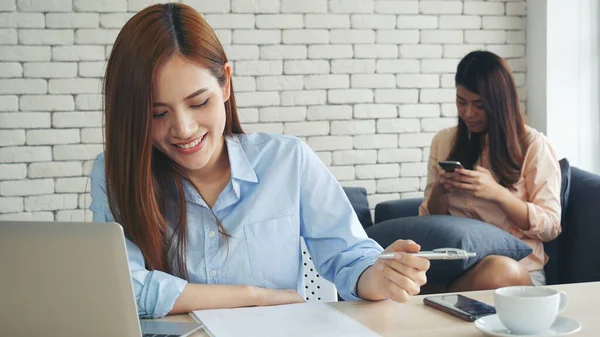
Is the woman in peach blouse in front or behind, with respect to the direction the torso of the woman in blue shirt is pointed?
behind

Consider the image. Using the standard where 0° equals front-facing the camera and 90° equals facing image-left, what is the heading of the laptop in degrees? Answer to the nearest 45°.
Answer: approximately 225°

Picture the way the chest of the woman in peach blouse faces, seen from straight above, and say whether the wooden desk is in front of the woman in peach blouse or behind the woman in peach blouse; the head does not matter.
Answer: in front

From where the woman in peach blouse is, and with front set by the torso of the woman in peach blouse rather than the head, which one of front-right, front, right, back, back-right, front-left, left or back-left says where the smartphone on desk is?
front-left

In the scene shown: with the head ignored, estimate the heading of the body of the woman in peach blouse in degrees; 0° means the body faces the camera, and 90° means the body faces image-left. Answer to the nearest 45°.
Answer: approximately 45°

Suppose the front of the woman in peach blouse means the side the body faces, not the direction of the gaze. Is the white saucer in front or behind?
in front

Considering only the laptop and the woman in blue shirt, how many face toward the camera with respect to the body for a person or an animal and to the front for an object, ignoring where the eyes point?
1

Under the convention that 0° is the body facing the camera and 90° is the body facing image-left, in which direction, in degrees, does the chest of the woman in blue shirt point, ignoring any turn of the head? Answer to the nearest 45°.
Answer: approximately 0°

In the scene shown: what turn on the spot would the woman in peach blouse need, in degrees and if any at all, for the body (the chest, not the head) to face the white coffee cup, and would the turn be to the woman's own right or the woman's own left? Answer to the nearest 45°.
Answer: approximately 45° to the woman's own left

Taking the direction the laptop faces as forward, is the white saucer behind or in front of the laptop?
in front
